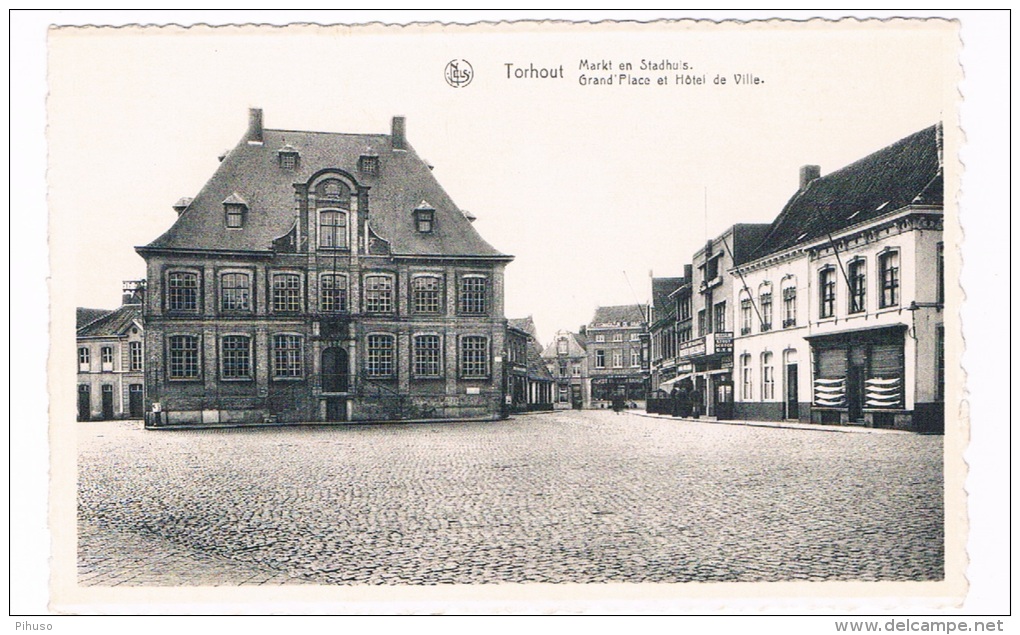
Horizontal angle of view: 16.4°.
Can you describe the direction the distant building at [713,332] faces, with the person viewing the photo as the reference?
facing the viewer and to the left of the viewer

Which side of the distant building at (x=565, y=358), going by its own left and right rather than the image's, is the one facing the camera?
front

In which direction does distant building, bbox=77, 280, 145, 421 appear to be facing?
toward the camera

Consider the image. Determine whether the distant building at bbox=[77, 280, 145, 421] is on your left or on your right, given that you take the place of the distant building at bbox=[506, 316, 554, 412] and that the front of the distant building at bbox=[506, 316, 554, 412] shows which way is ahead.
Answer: on your right

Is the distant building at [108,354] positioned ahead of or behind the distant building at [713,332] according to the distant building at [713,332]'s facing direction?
ahead

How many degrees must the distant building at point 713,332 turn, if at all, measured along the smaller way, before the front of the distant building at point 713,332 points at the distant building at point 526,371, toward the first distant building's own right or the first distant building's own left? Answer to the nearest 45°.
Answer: approximately 45° to the first distant building's own right

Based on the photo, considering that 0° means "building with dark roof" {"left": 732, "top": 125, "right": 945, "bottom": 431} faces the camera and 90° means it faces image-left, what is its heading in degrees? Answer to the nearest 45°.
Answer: approximately 45°

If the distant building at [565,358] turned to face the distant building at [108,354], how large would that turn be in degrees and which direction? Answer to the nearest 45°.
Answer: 0° — it already faces it

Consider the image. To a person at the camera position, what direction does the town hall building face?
facing the viewer

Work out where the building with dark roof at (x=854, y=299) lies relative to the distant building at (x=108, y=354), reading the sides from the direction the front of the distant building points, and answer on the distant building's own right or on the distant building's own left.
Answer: on the distant building's own left

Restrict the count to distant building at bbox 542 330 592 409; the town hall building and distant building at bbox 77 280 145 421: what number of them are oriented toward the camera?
3

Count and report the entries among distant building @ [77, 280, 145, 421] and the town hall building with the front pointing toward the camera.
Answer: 2
